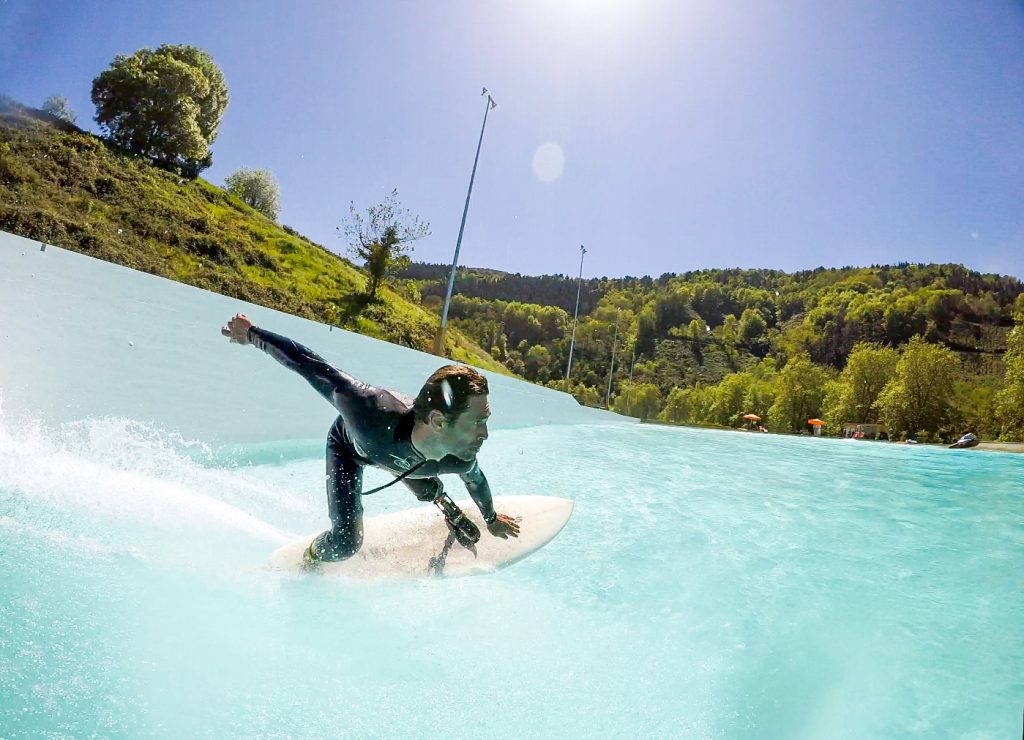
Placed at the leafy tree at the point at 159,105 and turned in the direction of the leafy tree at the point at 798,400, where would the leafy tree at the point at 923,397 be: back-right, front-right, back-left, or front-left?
front-right

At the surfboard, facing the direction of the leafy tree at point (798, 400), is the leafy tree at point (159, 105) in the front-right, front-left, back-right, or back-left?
front-left

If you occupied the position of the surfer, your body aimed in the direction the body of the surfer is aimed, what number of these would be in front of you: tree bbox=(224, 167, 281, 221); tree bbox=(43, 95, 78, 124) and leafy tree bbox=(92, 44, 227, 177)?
0

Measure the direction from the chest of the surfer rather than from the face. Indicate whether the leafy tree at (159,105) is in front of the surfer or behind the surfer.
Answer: behind

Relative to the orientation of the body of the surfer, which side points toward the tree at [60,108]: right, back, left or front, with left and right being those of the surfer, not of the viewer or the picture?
back

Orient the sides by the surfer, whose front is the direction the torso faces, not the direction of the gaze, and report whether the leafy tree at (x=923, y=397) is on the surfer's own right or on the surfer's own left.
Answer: on the surfer's own left

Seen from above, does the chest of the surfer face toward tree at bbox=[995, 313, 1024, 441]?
no

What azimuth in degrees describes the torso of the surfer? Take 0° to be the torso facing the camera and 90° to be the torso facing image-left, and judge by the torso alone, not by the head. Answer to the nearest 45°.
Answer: approximately 315°

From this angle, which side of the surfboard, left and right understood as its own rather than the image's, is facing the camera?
right

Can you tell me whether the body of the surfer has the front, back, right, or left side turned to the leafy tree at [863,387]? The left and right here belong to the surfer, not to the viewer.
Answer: left

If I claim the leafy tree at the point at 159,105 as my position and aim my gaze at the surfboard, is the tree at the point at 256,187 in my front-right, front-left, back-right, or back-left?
back-left

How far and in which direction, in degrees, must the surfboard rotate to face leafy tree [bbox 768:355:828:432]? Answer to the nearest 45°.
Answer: approximately 45° to its left
